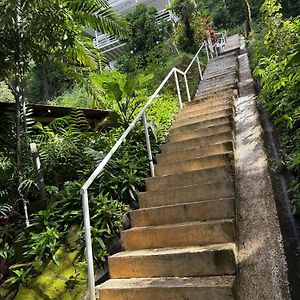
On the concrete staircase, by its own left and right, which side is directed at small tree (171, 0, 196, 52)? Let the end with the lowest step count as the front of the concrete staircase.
back

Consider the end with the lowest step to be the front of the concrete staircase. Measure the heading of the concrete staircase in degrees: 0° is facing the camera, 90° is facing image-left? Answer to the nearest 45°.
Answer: approximately 0°

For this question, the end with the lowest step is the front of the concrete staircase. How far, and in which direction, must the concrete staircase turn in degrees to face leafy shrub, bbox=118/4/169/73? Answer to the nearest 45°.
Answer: approximately 180°
